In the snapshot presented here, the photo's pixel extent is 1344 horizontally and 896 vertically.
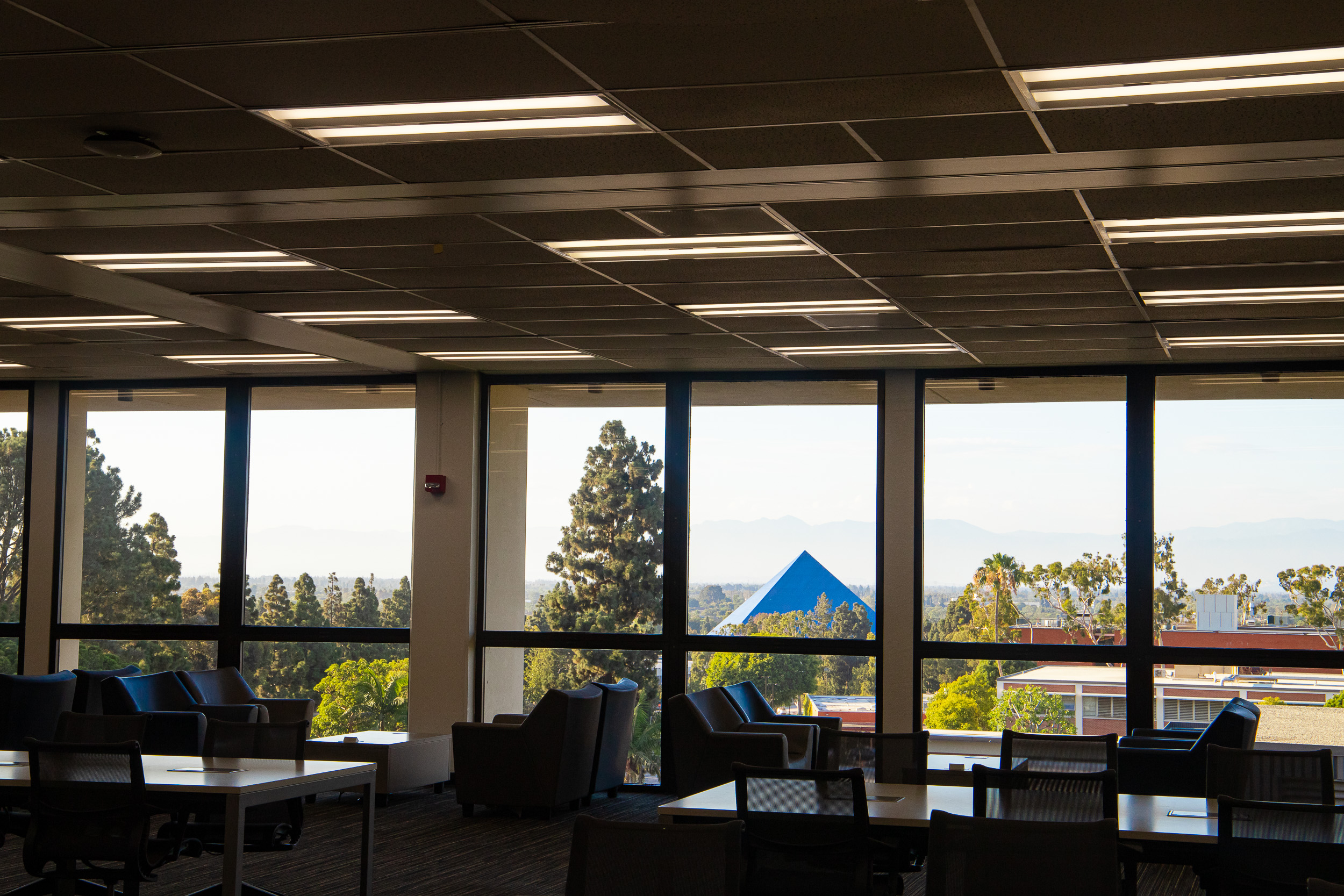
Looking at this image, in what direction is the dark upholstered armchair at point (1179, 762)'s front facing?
to the viewer's left

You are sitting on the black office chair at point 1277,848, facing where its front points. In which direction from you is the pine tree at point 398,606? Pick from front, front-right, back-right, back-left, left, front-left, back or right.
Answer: front-left

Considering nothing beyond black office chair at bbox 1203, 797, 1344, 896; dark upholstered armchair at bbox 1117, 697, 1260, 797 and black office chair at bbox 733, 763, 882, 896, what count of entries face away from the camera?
2

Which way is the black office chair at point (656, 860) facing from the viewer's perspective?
away from the camera

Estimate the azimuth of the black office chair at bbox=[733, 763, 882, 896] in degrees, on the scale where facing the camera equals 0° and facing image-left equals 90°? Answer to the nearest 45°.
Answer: approximately 180°

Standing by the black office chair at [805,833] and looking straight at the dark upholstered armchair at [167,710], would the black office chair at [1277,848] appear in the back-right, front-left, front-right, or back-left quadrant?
back-right

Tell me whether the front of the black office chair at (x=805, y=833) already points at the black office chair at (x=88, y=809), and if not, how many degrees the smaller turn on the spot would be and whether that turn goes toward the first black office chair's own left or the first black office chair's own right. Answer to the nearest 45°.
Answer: approximately 90° to the first black office chair's own left

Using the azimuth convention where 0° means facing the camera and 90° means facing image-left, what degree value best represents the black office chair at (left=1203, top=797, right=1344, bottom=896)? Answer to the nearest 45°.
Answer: approximately 180°

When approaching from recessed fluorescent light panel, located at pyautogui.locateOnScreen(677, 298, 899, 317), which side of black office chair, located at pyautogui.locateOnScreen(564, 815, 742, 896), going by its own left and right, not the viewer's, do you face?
front

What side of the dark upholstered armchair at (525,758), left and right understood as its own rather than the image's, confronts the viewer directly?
left

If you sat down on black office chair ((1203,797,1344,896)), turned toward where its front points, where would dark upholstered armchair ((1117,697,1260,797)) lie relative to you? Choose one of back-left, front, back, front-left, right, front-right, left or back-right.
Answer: front
